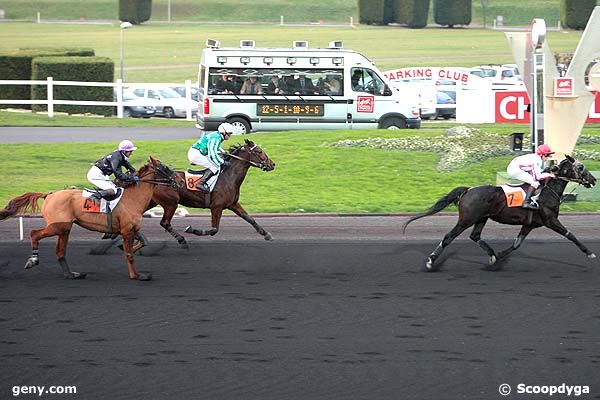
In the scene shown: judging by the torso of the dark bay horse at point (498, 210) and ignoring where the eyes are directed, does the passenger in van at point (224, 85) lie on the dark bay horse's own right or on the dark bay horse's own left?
on the dark bay horse's own left

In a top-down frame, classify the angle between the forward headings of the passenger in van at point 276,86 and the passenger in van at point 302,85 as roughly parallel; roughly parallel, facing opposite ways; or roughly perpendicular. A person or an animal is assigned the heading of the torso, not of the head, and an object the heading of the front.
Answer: roughly parallel

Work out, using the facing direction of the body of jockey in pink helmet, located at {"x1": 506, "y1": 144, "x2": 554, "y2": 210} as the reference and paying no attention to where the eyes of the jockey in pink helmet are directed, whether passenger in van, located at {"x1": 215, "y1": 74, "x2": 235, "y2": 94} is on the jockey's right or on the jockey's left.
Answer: on the jockey's left

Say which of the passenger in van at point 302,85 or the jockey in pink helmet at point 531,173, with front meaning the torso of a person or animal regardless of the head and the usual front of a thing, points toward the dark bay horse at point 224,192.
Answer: the passenger in van

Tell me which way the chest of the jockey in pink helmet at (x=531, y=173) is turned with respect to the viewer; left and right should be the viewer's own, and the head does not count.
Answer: facing to the right of the viewer

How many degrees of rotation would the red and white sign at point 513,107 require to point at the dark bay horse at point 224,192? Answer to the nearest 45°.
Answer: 0° — it already faces it

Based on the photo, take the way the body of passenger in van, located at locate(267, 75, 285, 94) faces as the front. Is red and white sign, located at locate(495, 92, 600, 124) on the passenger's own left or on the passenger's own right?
on the passenger's own left

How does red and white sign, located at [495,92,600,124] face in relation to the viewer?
toward the camera

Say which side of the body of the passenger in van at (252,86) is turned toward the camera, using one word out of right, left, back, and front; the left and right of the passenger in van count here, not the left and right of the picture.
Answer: front

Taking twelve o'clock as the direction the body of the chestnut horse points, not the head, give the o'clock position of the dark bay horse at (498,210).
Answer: The dark bay horse is roughly at 12 o'clock from the chestnut horse.

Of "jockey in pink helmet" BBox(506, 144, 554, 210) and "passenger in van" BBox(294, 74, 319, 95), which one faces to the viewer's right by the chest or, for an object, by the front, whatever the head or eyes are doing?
the jockey in pink helmet

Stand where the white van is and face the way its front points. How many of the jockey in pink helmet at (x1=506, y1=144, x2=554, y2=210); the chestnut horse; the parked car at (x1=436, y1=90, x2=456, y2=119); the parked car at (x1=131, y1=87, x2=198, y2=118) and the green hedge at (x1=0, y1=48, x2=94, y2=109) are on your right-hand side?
2

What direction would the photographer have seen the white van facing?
facing to the right of the viewer

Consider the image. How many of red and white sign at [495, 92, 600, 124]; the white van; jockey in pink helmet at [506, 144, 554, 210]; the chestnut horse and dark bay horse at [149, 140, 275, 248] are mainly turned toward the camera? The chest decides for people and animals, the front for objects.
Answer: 1

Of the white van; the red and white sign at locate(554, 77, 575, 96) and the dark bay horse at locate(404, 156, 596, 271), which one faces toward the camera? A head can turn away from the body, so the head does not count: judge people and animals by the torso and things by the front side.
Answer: the red and white sign
